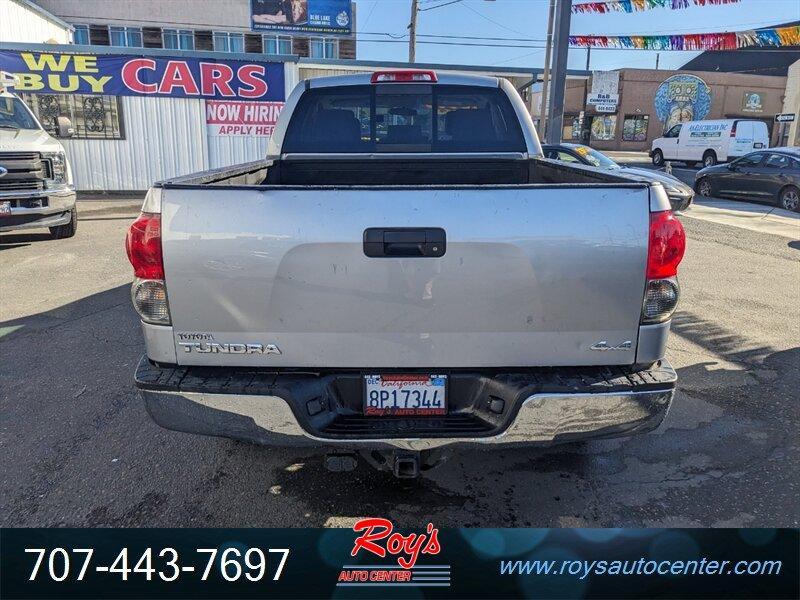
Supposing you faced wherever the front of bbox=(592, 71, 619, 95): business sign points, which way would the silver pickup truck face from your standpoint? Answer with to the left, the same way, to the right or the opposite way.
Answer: the opposite way

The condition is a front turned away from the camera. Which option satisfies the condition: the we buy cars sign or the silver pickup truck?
the silver pickup truck

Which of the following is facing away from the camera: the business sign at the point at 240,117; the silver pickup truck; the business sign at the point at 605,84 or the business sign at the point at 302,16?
the silver pickup truck

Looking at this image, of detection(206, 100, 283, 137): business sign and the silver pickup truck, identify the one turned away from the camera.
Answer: the silver pickup truck

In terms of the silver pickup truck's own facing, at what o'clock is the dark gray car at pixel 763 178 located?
The dark gray car is roughly at 1 o'clock from the silver pickup truck.

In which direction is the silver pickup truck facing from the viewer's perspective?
away from the camera

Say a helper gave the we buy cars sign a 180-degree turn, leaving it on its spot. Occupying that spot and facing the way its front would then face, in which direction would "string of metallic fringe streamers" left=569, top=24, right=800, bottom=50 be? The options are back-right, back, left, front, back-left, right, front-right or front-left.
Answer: right
